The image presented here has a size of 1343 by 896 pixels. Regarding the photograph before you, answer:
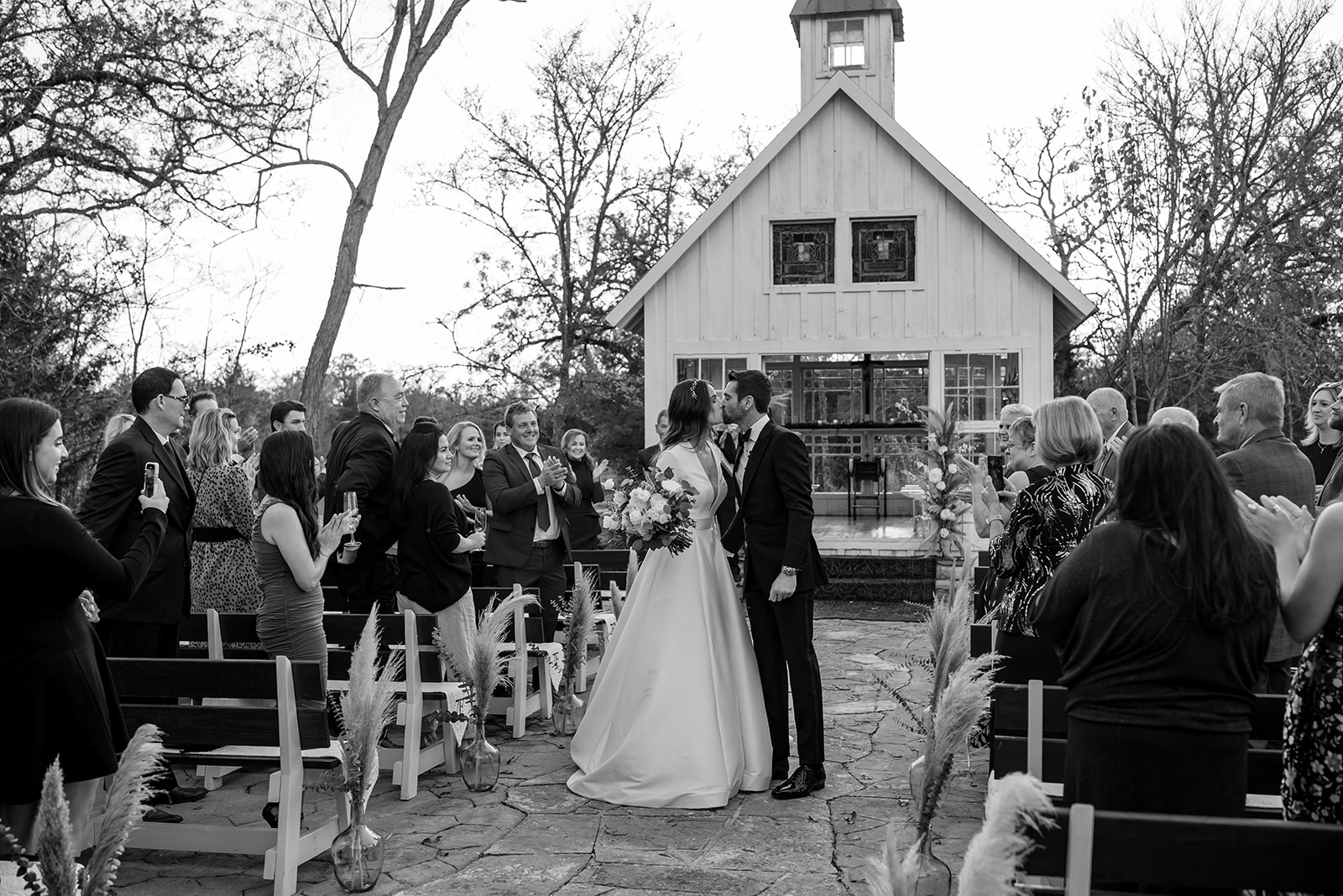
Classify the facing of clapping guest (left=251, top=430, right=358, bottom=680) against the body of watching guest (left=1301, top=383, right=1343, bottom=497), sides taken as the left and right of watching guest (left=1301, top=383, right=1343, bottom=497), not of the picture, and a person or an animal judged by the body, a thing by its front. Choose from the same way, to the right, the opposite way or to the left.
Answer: the opposite way

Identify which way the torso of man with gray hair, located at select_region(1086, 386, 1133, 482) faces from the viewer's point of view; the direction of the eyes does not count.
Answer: to the viewer's left

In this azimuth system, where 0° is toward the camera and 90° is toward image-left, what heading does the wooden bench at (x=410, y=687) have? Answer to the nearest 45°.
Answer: approximately 225°

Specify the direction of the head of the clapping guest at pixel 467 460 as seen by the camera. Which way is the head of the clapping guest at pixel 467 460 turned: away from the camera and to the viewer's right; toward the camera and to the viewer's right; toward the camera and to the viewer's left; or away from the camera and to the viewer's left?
toward the camera and to the viewer's right

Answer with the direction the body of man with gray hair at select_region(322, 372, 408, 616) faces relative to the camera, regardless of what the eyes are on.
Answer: to the viewer's right

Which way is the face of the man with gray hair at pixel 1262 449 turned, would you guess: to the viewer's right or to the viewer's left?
to the viewer's left

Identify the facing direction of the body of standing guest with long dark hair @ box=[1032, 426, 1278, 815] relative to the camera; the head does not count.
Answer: away from the camera

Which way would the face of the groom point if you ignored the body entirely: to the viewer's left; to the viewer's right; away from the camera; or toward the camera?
to the viewer's left

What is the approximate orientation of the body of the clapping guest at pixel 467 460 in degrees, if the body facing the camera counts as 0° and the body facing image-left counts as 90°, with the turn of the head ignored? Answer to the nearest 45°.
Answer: approximately 315°

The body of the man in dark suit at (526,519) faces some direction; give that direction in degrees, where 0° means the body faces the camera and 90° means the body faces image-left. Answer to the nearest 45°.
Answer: approximately 315°

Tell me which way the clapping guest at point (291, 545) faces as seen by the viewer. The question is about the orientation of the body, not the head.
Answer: to the viewer's right

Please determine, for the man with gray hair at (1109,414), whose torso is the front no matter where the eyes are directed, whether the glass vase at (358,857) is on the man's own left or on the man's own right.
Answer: on the man's own left

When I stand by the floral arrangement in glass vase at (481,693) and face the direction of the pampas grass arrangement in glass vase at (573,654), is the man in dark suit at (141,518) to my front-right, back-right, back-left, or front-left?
back-left

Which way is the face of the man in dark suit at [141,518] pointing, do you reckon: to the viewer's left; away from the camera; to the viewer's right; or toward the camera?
to the viewer's right

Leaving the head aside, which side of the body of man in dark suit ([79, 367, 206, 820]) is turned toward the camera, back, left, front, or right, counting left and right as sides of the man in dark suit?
right

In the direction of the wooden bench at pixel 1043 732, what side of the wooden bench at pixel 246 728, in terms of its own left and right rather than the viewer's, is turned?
right

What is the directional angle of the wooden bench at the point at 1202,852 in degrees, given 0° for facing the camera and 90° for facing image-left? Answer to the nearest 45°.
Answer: approximately 180°
